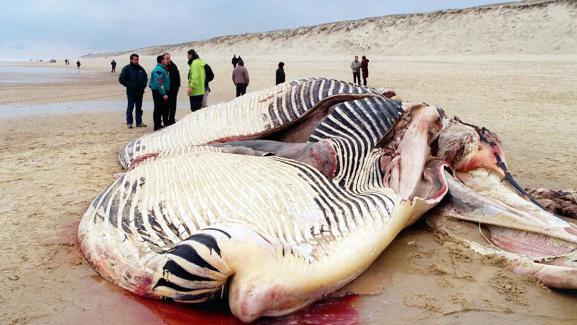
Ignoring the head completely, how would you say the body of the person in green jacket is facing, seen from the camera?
to the viewer's left

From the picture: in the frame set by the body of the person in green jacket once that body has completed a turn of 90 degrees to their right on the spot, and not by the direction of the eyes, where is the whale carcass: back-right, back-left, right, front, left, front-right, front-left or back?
back

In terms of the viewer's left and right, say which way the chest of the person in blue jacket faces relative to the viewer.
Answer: facing to the right of the viewer

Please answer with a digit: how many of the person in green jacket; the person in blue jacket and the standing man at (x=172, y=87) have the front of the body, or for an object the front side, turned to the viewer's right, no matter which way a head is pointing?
1

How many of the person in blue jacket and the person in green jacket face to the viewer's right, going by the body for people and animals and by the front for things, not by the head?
1

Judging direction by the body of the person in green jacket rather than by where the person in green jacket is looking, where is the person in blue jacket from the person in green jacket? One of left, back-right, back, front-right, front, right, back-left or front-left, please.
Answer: front-left

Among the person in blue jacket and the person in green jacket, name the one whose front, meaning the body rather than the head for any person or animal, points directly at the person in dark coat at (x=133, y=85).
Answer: the person in green jacket

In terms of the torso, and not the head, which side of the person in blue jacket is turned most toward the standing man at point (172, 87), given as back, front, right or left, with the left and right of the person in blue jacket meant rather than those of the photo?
left
